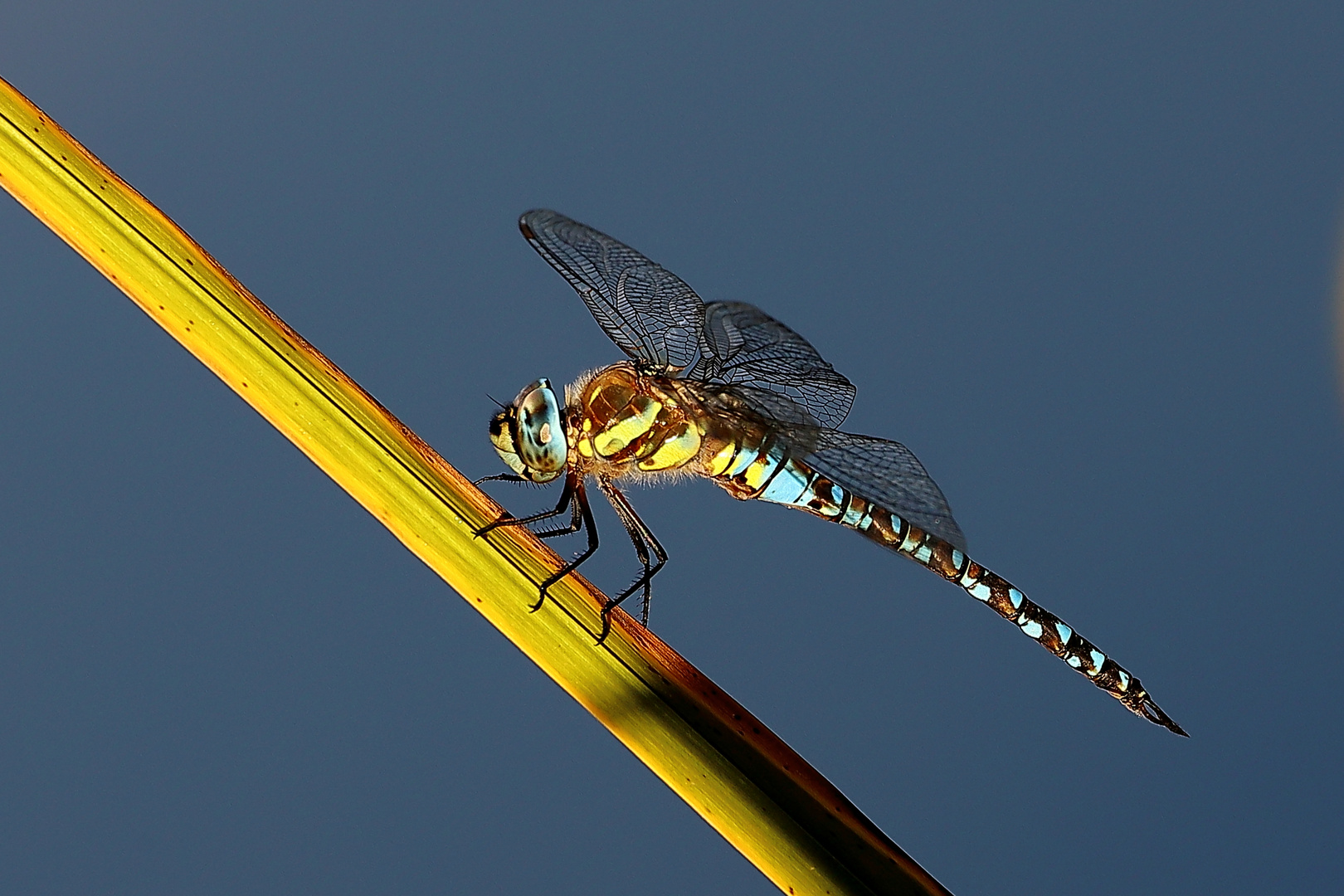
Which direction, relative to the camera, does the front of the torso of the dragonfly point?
to the viewer's left
